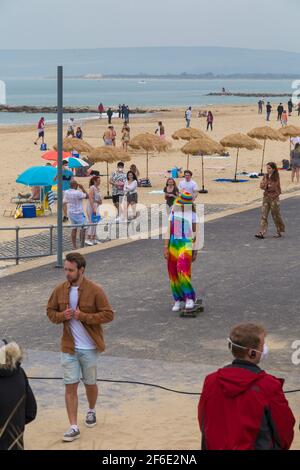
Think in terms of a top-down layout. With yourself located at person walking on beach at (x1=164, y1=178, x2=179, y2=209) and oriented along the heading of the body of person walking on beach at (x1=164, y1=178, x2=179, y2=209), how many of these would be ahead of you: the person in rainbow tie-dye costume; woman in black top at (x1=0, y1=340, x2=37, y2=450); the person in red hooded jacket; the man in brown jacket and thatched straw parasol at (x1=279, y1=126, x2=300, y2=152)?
4

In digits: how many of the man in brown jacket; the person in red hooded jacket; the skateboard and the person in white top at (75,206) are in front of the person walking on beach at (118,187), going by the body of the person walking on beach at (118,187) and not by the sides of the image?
4

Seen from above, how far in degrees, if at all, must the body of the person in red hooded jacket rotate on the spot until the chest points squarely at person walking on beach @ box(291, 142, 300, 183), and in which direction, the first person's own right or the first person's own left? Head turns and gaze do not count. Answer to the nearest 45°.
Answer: approximately 45° to the first person's own left

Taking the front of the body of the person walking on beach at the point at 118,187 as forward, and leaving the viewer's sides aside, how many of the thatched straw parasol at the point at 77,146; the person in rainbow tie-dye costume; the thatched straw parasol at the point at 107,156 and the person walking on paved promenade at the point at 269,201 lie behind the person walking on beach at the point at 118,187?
2

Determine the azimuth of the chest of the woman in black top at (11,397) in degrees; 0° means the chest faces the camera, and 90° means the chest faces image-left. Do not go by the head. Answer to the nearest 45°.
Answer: approximately 180°

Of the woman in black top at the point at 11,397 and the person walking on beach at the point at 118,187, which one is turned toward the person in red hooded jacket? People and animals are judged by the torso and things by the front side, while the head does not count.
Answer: the person walking on beach

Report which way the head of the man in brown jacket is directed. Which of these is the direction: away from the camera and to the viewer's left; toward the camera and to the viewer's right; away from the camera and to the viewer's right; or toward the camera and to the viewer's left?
toward the camera and to the viewer's left

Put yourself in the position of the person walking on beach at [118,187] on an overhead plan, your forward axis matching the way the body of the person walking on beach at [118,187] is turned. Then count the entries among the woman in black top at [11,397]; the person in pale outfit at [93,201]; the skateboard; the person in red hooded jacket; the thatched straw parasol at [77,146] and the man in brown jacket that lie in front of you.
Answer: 5

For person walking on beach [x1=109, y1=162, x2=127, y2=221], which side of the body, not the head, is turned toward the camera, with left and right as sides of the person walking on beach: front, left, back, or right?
front

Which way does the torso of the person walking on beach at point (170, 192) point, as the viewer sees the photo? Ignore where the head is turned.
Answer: toward the camera

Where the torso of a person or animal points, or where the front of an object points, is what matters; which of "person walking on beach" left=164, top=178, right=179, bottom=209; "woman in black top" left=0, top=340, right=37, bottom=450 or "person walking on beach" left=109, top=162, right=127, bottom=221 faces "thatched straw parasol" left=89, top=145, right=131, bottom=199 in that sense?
the woman in black top

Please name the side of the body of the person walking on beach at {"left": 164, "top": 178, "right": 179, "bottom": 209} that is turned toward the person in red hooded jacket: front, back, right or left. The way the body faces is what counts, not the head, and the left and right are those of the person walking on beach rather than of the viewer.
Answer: front

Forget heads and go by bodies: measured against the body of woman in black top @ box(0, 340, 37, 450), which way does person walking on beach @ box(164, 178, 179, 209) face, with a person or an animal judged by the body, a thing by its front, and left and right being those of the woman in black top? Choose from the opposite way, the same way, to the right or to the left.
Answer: the opposite way

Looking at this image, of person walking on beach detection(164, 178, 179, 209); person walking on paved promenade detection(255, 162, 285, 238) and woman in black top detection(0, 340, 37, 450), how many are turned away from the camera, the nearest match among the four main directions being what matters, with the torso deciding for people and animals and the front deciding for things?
1

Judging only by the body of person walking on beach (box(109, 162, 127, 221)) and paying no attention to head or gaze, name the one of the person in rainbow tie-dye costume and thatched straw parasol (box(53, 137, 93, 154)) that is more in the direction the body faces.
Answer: the person in rainbow tie-dye costume

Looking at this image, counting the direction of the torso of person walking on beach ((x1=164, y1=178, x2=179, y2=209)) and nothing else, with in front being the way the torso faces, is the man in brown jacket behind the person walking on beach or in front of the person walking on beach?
in front
